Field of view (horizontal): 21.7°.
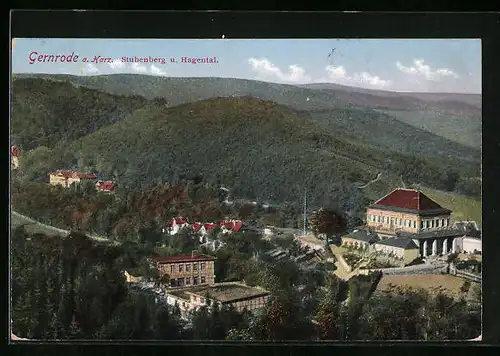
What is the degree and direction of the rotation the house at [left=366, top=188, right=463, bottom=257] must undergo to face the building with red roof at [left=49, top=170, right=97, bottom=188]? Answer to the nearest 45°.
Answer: approximately 135° to its right
